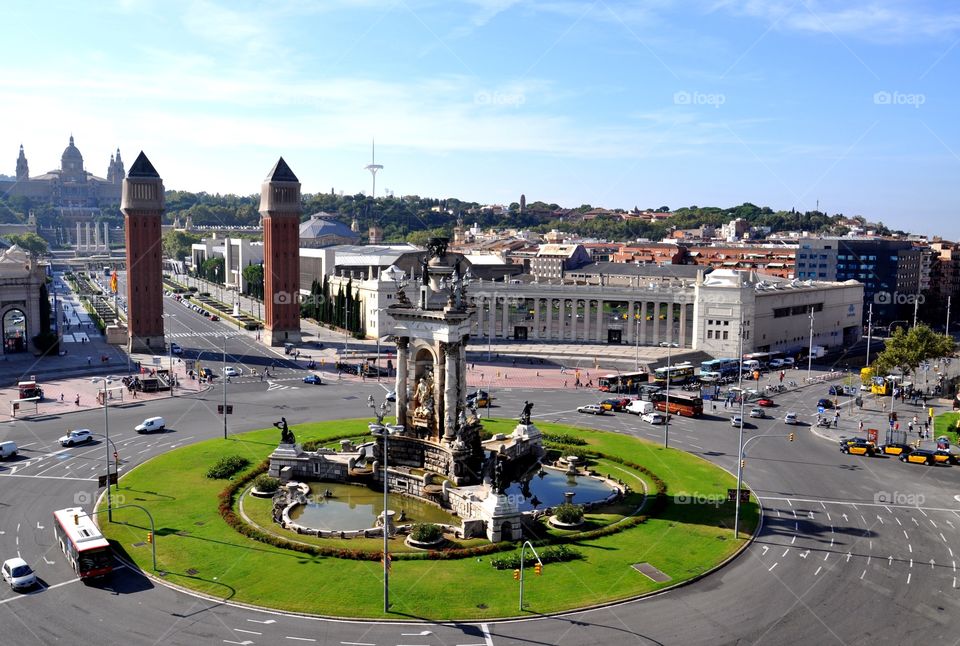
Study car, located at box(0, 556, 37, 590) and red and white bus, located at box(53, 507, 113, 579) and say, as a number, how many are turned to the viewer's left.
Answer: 0

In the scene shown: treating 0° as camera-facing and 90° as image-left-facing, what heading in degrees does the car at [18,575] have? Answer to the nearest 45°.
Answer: approximately 315°

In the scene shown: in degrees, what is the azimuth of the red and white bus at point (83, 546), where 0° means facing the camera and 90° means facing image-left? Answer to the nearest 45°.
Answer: approximately 315°
